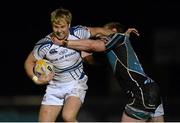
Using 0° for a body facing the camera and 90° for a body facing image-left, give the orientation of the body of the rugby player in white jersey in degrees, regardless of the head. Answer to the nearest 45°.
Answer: approximately 0°
